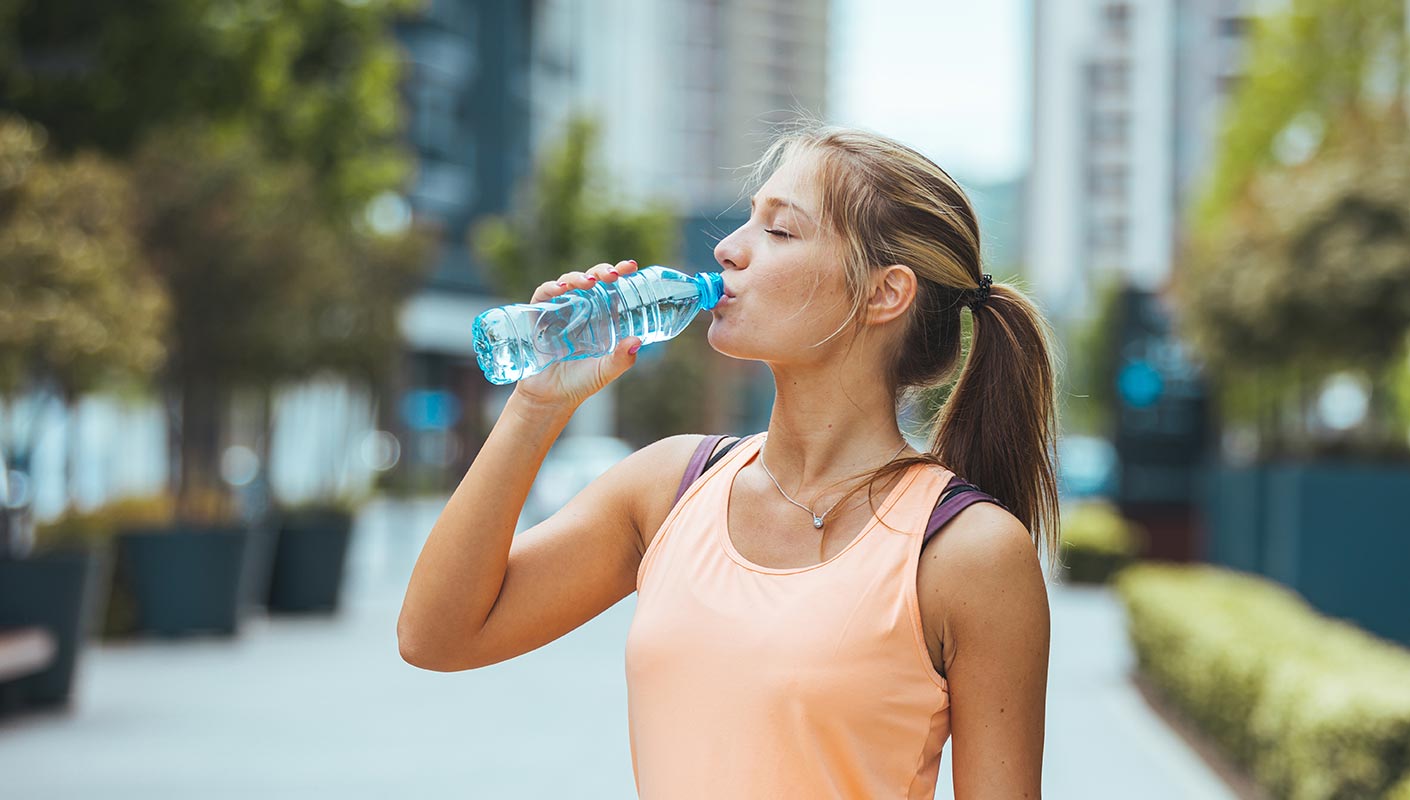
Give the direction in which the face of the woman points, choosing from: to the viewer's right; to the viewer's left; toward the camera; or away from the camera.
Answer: to the viewer's left

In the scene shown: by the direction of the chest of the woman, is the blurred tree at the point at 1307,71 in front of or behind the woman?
behind

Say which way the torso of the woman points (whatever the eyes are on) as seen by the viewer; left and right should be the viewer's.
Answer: facing the viewer and to the left of the viewer

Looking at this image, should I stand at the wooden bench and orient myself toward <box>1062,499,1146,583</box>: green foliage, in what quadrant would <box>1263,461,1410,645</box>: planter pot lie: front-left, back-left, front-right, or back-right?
front-right

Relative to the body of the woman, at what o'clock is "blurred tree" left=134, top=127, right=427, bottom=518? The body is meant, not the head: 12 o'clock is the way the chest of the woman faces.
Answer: The blurred tree is roughly at 4 o'clock from the woman.

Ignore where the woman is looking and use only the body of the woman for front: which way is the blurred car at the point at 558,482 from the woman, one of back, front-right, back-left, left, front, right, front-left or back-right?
back-right

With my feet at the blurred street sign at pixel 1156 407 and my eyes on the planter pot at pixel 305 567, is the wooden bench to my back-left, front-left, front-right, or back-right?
front-left

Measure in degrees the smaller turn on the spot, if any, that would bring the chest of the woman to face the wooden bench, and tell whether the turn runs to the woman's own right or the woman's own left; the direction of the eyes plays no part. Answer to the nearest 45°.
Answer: approximately 90° to the woman's own right

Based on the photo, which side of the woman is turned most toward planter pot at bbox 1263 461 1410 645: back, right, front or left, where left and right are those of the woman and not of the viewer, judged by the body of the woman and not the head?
back

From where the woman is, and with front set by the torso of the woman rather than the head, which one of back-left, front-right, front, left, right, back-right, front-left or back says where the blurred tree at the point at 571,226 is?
back-right

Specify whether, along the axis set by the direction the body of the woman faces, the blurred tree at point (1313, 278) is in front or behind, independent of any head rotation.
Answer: behind

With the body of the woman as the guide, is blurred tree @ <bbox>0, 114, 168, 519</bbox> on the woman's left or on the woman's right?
on the woman's right
